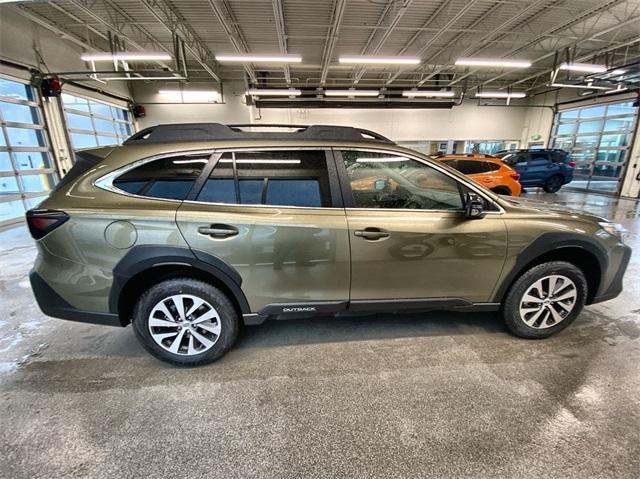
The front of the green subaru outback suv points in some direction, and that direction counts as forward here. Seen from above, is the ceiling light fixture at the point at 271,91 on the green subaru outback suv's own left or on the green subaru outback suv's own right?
on the green subaru outback suv's own left

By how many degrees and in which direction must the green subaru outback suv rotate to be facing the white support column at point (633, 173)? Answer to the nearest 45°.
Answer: approximately 45° to its left

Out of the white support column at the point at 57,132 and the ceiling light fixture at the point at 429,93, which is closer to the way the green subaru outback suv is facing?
the ceiling light fixture

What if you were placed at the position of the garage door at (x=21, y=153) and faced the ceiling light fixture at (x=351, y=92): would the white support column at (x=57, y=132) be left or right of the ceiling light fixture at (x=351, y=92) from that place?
left

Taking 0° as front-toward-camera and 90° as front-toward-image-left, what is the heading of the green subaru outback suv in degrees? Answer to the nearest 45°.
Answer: approximately 270°

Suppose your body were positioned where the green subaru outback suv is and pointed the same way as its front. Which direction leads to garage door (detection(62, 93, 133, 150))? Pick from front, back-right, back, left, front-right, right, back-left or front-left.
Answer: back-left

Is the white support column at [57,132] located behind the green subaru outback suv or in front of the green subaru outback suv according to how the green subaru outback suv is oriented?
behind

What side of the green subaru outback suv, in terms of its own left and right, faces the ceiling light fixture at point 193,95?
left

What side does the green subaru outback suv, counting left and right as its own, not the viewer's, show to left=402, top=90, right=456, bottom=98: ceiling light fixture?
left

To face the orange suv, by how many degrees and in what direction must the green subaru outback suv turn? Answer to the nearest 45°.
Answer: approximately 45° to its left

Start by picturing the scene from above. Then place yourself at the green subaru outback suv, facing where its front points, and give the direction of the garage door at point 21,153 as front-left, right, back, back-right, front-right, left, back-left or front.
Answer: back-left
